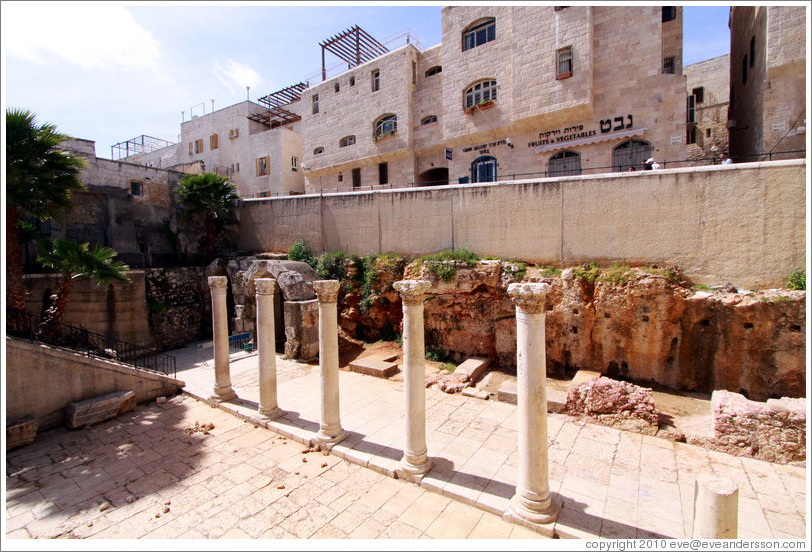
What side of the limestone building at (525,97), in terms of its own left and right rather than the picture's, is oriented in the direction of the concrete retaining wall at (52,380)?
front

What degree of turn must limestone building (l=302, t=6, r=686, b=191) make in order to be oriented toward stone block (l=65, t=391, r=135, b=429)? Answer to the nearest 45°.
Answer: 0° — it already faces it

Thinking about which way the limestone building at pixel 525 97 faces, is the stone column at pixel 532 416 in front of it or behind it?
in front

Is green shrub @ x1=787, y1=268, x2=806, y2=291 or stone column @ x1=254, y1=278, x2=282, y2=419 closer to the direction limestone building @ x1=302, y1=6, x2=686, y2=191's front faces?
the stone column

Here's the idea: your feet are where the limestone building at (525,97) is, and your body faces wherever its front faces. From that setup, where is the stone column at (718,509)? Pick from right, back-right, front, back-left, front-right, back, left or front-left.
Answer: front-left

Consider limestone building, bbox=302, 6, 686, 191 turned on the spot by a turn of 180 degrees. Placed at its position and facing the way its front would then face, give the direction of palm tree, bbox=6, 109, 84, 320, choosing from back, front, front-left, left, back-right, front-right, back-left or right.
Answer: back

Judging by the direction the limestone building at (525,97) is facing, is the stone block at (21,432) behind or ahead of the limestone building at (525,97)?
ahead

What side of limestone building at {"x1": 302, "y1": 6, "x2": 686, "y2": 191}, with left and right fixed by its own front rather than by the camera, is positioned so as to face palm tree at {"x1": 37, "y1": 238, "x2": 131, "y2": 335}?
front

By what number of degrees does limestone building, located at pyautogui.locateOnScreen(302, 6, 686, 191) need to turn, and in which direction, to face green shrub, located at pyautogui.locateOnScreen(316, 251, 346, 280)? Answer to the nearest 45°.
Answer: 0° — it already faces it

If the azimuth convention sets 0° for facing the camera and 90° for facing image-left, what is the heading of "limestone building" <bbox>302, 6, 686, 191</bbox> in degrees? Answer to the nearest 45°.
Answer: approximately 45°
